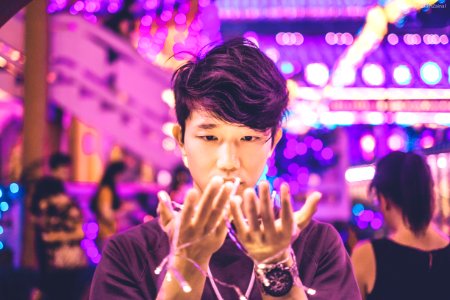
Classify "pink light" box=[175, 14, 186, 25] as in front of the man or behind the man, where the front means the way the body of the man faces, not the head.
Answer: behind

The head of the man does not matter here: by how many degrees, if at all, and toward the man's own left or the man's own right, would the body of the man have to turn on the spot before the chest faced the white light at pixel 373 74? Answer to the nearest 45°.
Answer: approximately 180°

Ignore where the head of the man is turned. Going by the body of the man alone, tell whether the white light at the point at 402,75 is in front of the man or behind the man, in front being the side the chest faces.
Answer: behind

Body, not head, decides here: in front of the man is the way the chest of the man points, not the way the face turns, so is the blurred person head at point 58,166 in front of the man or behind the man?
behind

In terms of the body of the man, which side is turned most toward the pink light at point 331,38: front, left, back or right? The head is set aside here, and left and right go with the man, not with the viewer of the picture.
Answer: back

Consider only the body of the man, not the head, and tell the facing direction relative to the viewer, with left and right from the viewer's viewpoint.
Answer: facing the viewer

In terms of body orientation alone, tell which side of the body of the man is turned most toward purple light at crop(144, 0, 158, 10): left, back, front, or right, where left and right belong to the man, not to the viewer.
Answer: back

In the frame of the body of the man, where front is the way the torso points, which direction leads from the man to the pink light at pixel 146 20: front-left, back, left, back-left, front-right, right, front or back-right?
back

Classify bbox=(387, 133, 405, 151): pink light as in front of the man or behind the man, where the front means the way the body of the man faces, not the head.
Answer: behind

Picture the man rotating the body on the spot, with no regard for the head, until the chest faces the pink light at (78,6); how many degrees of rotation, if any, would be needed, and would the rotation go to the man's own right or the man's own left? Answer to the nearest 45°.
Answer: approximately 180°

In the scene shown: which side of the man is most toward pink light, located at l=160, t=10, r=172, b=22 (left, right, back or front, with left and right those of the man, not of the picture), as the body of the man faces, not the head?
back

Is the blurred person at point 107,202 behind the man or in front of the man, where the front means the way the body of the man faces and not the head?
behind
